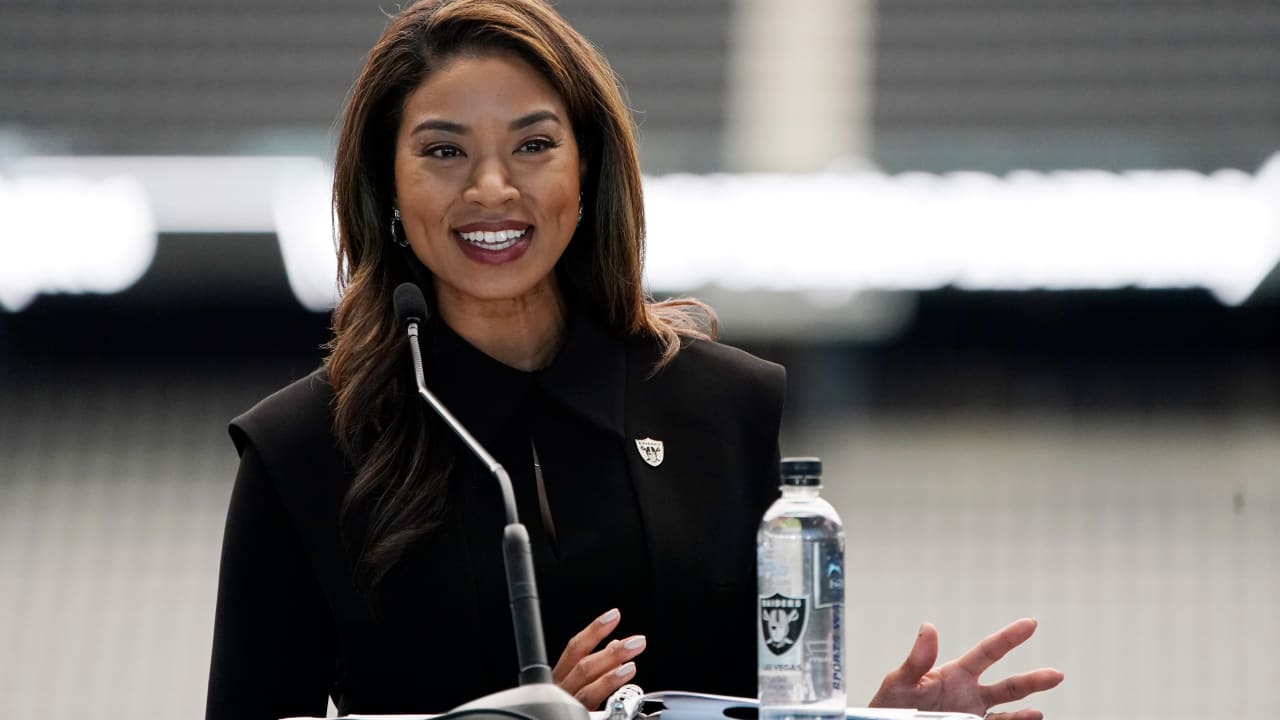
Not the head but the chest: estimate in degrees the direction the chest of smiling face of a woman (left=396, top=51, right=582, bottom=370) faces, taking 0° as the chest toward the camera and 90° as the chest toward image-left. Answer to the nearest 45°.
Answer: approximately 0°

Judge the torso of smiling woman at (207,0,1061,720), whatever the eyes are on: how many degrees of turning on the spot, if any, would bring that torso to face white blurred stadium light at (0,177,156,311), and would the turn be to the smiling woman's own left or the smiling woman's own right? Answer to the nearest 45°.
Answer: approximately 135° to the smiling woman's own right

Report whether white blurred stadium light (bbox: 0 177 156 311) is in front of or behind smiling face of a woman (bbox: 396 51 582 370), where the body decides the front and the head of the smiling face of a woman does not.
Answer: behind
